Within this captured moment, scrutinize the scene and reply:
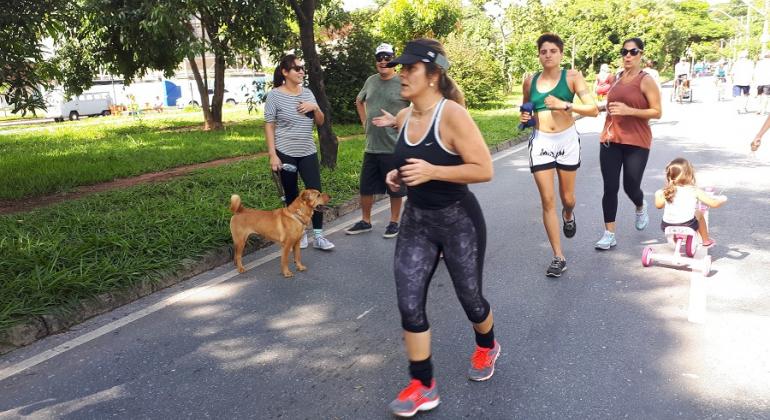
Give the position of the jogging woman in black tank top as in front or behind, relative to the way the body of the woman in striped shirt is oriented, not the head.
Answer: in front

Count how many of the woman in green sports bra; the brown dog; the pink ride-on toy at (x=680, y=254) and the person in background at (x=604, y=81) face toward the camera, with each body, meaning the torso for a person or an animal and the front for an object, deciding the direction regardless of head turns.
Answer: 2

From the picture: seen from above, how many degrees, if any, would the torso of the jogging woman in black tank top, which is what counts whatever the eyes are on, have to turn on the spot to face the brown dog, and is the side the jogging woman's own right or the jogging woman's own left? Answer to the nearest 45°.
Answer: approximately 90° to the jogging woman's own right

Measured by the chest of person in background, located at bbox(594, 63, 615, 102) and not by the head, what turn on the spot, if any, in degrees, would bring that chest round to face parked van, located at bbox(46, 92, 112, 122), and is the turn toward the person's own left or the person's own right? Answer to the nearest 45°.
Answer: approximately 135° to the person's own right

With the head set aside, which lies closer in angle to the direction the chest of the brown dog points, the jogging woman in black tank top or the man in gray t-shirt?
the man in gray t-shirt

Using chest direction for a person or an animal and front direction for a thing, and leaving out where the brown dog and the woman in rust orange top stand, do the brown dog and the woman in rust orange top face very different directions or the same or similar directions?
very different directions

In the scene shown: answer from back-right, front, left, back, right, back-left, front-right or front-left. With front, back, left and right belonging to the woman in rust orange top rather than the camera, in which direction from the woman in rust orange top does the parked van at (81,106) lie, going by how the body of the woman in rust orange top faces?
right

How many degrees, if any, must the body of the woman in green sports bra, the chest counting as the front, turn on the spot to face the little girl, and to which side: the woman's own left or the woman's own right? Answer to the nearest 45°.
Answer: approximately 90° to the woman's own left

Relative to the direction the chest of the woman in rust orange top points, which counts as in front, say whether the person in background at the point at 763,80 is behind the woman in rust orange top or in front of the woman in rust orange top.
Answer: behind

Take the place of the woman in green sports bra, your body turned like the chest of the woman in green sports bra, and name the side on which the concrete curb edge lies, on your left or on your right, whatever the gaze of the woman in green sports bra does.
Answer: on your right
